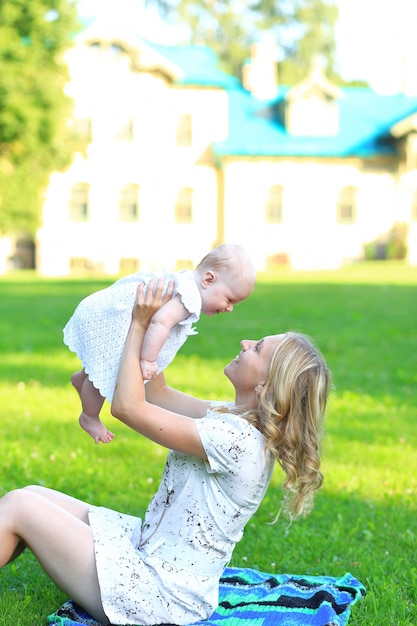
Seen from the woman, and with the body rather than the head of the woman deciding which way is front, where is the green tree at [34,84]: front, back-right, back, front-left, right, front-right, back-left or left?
right

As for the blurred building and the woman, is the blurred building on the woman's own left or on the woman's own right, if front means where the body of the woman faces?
on the woman's own right

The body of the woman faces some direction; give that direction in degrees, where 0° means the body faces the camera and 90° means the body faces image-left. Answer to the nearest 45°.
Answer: approximately 90°

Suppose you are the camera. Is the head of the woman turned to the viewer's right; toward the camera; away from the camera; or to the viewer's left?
to the viewer's left

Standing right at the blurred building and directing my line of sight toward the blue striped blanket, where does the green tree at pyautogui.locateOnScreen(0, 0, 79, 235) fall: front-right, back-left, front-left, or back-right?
front-right
